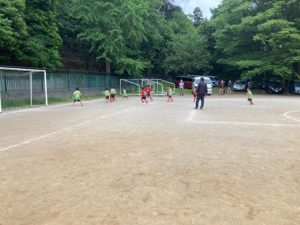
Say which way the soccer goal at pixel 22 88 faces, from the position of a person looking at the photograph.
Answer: facing the viewer and to the right of the viewer

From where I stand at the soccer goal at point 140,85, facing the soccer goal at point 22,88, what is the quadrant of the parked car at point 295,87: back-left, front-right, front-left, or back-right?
back-left

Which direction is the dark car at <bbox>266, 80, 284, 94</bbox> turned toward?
toward the camera

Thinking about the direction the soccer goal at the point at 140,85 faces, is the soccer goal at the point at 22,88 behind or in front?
in front

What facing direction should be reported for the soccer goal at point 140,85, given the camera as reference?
facing the viewer and to the left of the viewer

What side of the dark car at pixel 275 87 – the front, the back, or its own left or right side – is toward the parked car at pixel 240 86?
right

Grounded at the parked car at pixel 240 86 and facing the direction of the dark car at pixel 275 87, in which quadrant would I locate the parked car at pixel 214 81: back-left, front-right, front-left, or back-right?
back-left

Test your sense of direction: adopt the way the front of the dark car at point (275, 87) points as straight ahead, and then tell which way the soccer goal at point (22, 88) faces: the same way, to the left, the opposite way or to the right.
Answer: to the left

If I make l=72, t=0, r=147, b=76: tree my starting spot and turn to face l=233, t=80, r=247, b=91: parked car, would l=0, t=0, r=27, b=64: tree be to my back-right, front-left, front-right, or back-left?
back-right

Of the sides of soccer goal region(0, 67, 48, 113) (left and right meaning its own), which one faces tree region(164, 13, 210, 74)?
left

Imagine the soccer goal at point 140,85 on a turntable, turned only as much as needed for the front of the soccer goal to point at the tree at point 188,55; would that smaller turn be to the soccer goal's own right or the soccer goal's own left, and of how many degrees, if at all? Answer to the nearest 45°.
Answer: approximately 180°
